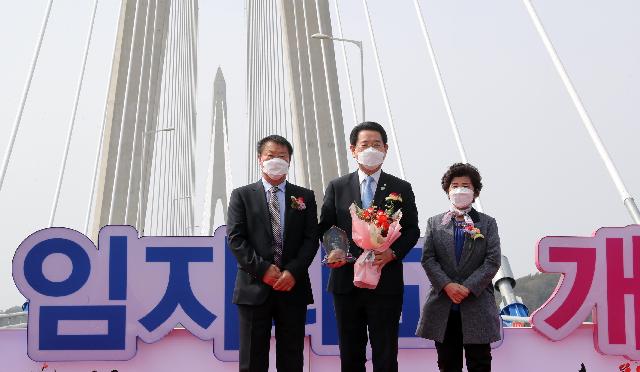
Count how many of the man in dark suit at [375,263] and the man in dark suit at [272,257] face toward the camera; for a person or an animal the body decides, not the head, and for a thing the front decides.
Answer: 2

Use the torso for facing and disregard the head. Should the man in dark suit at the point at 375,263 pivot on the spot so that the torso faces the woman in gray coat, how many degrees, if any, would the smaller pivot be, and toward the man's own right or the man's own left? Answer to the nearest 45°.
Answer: approximately 90° to the man's own left

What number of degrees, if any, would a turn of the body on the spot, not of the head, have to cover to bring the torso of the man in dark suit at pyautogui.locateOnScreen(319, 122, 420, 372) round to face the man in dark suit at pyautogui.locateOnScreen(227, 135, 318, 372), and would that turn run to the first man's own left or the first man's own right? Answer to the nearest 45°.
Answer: approximately 90° to the first man's own right

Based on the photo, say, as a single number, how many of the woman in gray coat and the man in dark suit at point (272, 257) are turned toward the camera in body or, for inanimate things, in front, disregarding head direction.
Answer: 2

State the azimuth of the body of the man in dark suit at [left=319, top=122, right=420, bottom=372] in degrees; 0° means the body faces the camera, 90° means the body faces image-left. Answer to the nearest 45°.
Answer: approximately 0°

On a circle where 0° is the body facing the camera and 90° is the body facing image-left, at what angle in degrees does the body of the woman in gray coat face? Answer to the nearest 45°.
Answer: approximately 0°

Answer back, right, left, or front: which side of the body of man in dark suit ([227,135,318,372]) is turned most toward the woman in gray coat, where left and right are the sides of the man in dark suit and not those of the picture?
left

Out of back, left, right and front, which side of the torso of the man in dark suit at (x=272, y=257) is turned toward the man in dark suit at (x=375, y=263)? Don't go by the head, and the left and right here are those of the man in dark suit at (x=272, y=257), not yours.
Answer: left
